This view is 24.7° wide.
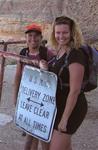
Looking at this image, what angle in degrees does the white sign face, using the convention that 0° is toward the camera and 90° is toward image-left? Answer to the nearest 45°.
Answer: approximately 45°

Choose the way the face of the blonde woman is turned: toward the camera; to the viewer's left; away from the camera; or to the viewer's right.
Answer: toward the camera
